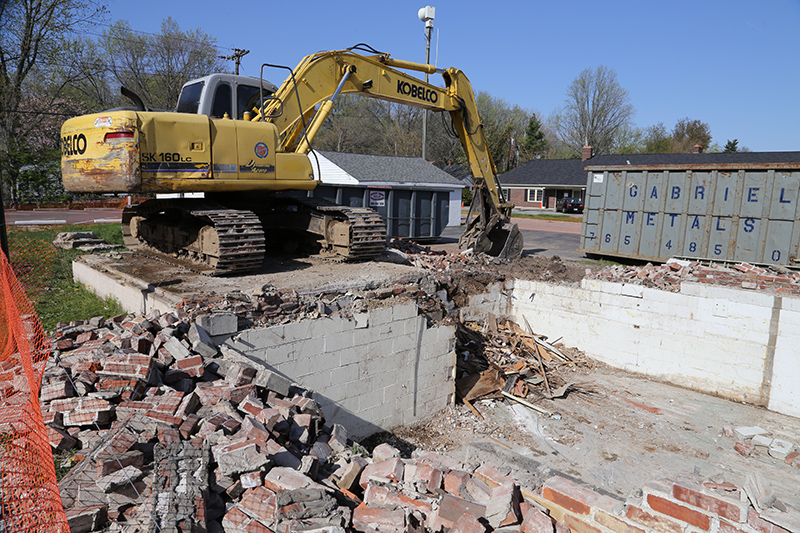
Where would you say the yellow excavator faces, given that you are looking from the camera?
facing away from the viewer and to the right of the viewer

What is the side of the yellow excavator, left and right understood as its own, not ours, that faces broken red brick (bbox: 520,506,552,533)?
right

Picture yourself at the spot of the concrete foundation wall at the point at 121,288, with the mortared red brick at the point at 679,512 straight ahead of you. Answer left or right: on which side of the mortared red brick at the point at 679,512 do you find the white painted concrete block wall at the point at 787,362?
left

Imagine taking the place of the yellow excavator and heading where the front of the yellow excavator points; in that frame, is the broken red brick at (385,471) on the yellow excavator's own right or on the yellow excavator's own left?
on the yellow excavator's own right

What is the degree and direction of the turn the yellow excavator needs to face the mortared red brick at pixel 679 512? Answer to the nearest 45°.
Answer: approximately 90° to its right

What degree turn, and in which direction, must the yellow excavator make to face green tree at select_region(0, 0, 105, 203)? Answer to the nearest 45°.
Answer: approximately 90° to its left

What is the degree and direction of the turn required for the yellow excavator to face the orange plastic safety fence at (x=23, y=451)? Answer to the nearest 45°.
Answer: approximately 135° to its right

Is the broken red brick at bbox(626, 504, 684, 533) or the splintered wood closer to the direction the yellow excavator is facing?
the splintered wood
